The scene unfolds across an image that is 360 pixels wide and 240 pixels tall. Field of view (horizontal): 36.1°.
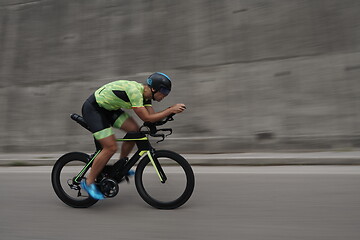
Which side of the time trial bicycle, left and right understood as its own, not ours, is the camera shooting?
right

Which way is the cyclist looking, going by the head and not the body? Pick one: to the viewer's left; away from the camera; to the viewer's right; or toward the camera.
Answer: to the viewer's right

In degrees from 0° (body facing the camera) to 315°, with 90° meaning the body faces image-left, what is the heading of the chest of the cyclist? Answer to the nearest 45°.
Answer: approximately 270°
